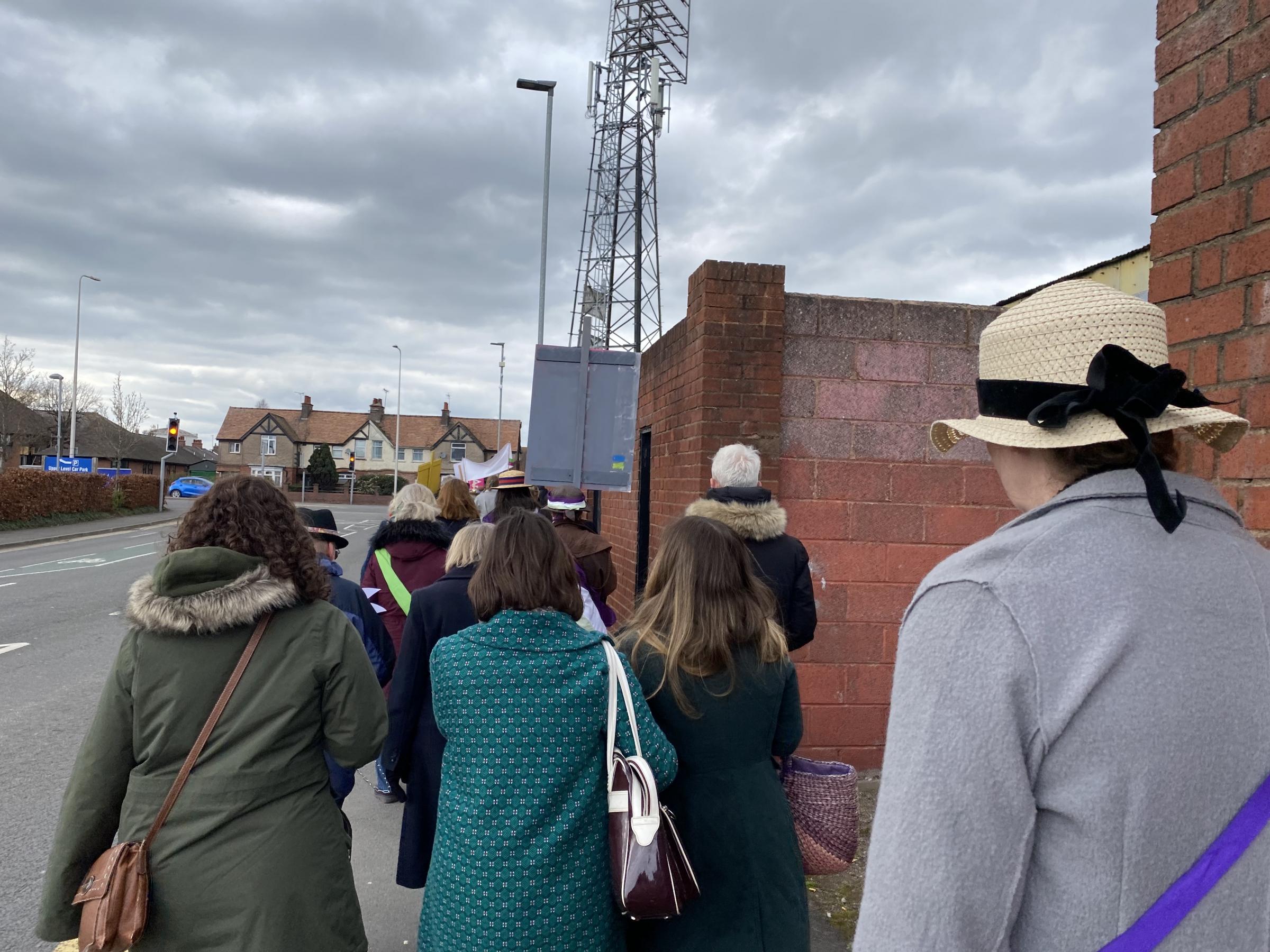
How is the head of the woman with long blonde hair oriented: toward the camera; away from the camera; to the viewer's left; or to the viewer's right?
away from the camera

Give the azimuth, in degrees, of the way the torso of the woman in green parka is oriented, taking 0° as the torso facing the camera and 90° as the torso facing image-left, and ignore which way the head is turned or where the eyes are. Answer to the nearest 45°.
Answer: approximately 180°

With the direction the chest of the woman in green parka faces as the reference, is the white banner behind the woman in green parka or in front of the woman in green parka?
in front

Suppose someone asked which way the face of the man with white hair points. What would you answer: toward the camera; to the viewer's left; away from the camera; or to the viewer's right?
away from the camera

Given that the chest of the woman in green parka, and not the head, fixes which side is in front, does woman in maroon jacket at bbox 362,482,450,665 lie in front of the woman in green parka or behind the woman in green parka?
in front

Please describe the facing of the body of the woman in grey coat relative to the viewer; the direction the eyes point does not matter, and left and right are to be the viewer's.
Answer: facing away from the viewer and to the left of the viewer

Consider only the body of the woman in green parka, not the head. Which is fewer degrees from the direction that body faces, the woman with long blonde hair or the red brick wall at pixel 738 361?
the red brick wall

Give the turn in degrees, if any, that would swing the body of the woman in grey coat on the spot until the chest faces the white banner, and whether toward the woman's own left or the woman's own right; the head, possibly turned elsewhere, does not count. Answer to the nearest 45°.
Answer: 0° — they already face it

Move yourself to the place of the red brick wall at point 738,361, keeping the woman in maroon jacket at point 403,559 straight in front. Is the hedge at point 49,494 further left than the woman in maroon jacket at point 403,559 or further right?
right

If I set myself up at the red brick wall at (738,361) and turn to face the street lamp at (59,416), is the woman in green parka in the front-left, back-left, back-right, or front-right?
back-left

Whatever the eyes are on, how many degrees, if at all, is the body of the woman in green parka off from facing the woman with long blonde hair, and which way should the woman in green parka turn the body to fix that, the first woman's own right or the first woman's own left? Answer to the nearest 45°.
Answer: approximately 90° to the first woman's own right

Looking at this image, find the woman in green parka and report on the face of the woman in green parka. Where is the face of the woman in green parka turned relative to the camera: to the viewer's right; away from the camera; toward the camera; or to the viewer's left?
away from the camera

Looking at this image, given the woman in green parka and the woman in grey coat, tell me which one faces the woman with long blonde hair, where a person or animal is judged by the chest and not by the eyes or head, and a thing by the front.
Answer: the woman in grey coat
